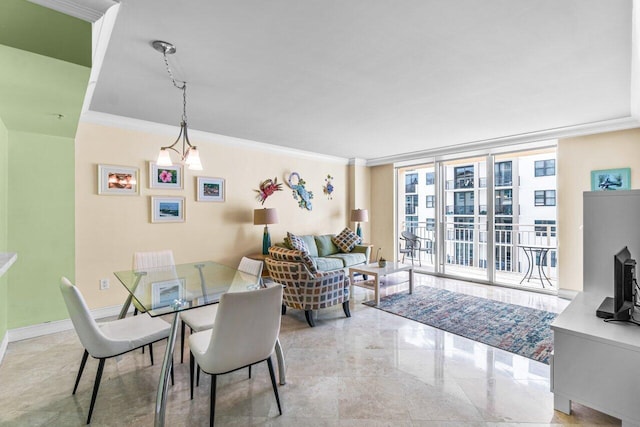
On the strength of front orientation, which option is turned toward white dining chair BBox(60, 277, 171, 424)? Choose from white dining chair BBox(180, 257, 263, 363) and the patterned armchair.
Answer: white dining chair BBox(180, 257, 263, 363)

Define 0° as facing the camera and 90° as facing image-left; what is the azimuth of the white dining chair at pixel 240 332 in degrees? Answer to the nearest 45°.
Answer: approximately 135°

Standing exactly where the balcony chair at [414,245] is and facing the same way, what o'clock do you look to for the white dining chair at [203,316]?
The white dining chair is roughly at 2 o'clock from the balcony chair.

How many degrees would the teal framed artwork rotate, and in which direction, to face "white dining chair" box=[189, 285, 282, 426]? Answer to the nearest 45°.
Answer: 0° — it already faces it

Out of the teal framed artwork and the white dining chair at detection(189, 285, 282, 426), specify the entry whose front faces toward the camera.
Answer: the teal framed artwork

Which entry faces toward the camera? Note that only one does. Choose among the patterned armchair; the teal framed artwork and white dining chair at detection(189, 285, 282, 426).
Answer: the teal framed artwork

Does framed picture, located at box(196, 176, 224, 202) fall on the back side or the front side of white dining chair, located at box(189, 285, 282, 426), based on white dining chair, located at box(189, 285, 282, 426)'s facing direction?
on the front side

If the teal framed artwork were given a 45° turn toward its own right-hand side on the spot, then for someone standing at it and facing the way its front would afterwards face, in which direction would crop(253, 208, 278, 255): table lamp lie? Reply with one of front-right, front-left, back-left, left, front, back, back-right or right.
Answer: front

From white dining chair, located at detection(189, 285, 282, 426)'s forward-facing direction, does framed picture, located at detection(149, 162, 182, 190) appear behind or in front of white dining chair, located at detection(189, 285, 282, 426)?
in front

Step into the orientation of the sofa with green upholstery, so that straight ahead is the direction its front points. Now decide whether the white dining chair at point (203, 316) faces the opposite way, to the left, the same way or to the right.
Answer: to the right

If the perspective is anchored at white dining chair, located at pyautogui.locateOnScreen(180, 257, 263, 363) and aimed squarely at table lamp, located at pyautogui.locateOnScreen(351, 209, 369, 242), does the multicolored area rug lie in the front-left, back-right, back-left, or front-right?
front-right

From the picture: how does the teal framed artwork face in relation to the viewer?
toward the camera

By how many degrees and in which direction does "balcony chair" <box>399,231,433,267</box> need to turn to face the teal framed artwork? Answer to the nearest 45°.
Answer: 0° — it already faces it
